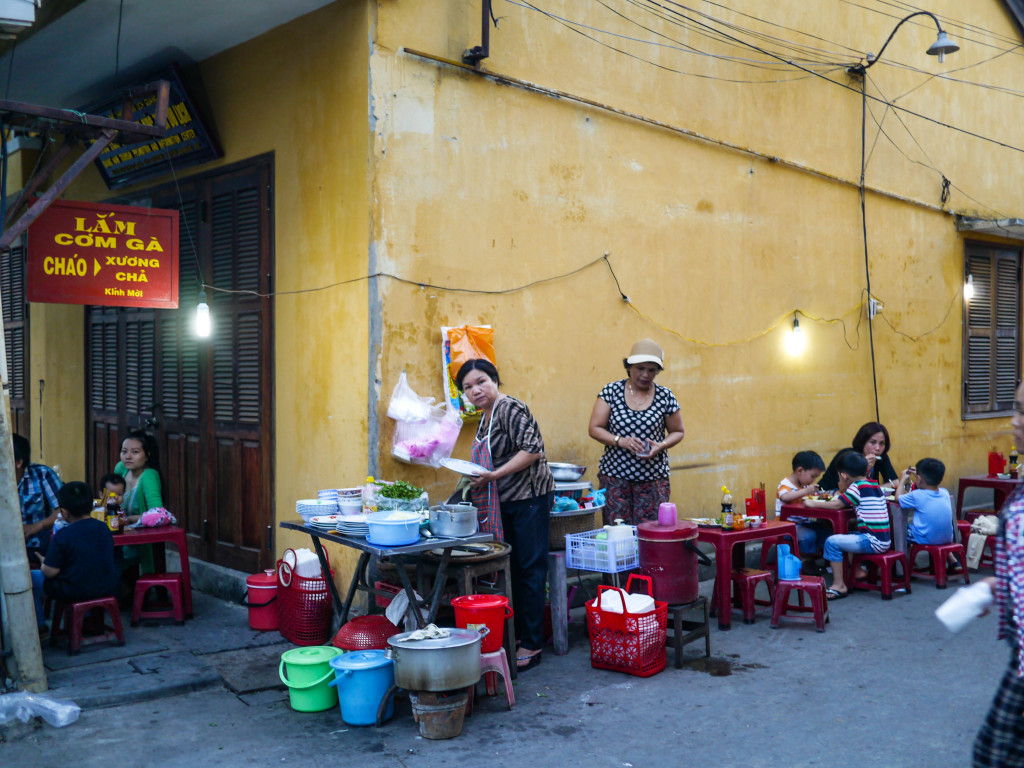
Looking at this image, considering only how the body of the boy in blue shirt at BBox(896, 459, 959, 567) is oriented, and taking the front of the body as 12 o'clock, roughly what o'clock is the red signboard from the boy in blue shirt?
The red signboard is roughly at 9 o'clock from the boy in blue shirt.

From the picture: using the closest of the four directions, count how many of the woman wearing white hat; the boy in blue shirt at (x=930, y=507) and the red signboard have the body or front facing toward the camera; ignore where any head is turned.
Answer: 2

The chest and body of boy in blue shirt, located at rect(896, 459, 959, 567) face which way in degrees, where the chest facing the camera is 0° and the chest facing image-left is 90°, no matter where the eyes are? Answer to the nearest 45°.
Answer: approximately 135°

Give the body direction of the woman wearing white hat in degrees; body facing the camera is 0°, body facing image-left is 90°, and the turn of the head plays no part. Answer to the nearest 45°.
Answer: approximately 0°

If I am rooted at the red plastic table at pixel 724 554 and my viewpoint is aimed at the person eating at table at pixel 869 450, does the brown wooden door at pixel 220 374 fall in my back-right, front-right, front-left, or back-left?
back-left
